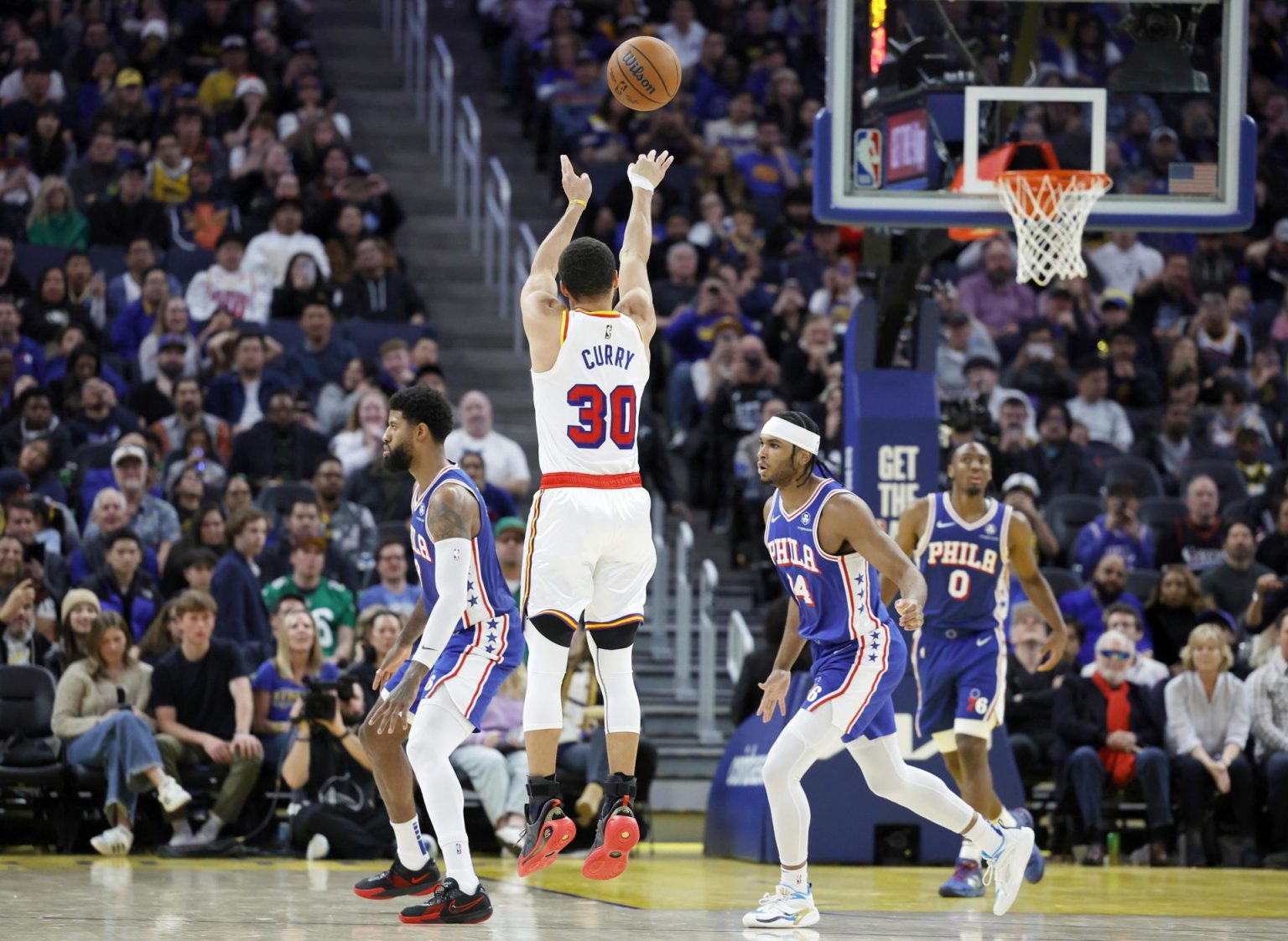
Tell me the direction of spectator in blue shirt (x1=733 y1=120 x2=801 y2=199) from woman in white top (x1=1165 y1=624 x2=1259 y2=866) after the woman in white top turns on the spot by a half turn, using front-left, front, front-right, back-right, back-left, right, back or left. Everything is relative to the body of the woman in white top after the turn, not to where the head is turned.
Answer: front-left

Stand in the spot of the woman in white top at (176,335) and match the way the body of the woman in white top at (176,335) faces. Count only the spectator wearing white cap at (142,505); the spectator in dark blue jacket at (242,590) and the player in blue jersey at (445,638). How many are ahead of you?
3

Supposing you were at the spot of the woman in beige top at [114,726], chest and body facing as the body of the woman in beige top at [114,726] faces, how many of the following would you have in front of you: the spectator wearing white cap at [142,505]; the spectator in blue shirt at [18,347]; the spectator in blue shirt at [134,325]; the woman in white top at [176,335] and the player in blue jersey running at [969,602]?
1

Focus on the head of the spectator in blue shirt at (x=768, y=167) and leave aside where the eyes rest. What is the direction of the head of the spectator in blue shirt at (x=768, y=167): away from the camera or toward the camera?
toward the camera

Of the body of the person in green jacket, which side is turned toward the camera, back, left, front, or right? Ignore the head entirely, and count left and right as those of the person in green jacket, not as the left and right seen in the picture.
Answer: front

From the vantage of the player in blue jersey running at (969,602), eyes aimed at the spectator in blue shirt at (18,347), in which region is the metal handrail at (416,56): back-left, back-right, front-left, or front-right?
front-right

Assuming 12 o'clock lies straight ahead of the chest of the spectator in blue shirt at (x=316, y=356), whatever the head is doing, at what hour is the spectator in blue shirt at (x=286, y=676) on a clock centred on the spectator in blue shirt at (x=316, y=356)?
the spectator in blue shirt at (x=286, y=676) is roughly at 12 o'clock from the spectator in blue shirt at (x=316, y=356).

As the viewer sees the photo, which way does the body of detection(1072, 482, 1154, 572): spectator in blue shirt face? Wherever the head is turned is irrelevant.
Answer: toward the camera

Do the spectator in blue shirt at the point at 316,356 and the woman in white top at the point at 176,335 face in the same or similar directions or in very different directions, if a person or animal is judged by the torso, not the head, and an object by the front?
same or similar directions

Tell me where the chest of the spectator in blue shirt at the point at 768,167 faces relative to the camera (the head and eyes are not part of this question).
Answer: toward the camera

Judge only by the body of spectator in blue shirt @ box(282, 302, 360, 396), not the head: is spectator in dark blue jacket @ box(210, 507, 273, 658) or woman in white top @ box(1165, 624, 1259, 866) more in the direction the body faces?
the spectator in dark blue jacket

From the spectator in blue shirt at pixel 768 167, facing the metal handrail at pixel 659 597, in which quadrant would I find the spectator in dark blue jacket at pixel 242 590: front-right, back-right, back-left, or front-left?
front-right

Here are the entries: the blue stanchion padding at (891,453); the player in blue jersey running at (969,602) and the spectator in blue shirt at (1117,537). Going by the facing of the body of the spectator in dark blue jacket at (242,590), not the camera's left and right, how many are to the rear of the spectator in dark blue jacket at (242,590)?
0

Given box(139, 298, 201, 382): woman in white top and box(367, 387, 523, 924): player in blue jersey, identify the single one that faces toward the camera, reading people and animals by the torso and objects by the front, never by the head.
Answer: the woman in white top

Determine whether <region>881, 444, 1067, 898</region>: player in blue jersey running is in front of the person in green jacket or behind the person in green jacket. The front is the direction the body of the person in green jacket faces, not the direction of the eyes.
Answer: in front
